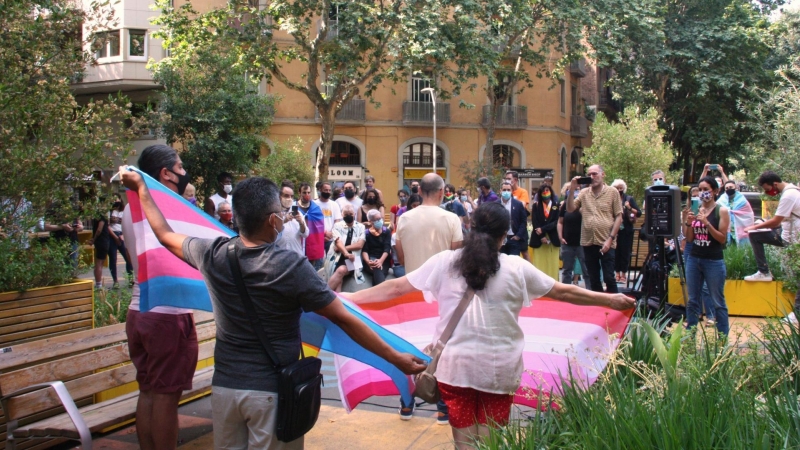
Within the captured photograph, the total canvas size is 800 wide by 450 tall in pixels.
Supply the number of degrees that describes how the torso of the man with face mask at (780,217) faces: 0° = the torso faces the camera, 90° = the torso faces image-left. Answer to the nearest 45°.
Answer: approximately 90°

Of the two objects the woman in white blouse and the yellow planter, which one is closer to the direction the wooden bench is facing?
the woman in white blouse

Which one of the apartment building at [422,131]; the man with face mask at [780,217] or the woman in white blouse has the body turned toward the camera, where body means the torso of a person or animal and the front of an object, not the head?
the apartment building

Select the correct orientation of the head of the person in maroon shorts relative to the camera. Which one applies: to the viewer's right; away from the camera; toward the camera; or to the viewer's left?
to the viewer's right

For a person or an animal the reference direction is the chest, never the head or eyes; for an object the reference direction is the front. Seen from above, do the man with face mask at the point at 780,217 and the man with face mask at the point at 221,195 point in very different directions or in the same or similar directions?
very different directions

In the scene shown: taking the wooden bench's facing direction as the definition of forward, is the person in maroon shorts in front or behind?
in front

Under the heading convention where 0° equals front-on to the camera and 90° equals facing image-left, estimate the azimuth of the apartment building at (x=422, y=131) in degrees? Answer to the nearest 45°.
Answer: approximately 0°

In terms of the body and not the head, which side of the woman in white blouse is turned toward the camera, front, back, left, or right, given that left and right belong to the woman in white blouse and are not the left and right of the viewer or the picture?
back

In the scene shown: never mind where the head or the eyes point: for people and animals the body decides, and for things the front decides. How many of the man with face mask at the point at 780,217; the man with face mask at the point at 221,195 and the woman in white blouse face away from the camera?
1

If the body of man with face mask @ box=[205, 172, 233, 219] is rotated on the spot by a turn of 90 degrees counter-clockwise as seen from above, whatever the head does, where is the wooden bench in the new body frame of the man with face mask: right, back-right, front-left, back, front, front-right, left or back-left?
back-right

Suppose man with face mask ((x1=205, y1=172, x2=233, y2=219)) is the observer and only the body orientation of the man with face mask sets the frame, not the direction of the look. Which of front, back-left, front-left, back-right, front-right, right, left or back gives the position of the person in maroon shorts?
front-right

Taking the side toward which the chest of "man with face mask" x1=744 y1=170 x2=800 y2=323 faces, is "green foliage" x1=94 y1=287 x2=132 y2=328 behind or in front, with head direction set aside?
in front

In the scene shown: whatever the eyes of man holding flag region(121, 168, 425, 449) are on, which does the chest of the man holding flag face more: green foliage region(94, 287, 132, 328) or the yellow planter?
the yellow planter

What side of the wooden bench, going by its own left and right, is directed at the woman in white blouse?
front

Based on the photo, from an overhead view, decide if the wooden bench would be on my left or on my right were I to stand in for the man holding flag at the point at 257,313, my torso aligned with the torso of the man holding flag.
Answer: on my left

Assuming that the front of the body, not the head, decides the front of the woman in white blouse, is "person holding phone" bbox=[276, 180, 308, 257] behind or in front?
in front

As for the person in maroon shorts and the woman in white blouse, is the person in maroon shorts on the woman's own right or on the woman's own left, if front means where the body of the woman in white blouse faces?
on the woman's own left
